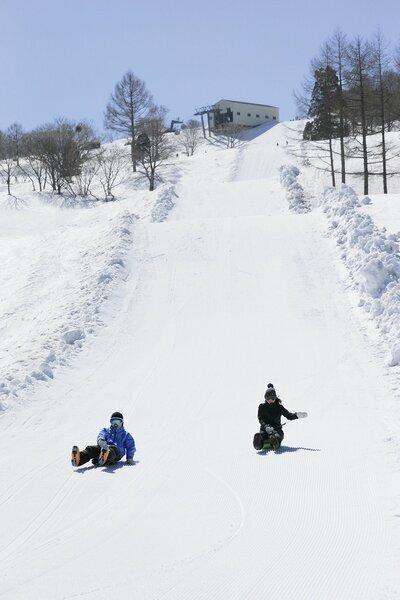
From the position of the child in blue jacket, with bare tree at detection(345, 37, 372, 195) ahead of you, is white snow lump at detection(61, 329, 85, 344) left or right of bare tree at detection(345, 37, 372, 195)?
left

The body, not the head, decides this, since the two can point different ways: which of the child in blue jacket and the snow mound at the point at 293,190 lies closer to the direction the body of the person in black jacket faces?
the child in blue jacket

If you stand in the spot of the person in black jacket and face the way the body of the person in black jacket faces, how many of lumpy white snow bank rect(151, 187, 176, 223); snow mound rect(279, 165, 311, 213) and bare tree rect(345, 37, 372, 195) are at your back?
3

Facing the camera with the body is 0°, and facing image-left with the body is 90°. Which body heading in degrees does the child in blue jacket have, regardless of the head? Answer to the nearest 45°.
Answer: approximately 45°

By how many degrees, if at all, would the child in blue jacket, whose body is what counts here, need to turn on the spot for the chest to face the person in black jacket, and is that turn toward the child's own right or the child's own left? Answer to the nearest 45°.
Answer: approximately 135° to the child's own left

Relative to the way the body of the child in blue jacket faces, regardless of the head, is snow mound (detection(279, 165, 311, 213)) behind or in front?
behind

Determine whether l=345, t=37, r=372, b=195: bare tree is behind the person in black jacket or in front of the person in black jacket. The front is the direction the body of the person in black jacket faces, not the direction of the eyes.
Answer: behind

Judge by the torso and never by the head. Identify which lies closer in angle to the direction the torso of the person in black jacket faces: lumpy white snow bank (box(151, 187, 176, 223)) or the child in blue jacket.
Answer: the child in blue jacket

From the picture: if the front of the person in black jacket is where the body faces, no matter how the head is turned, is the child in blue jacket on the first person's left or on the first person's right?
on the first person's right

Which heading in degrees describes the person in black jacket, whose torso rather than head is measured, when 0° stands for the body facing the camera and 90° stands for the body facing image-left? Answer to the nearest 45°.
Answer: approximately 0°

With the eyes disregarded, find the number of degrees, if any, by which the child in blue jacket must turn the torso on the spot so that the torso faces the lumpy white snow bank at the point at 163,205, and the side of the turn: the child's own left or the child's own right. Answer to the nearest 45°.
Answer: approximately 135° to the child's own right
